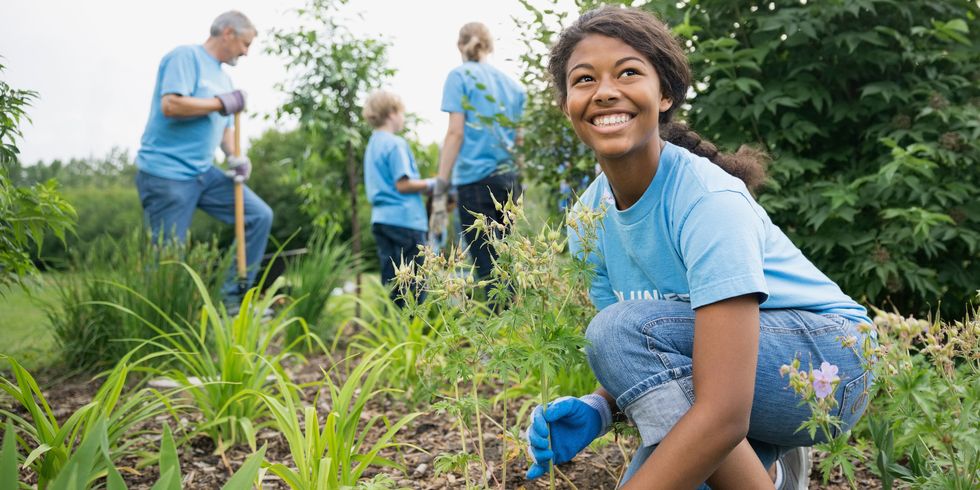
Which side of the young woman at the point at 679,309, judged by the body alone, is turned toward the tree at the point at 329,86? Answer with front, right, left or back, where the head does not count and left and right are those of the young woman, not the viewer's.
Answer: right

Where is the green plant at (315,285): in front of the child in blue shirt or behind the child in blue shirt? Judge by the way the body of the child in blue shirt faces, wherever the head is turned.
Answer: behind

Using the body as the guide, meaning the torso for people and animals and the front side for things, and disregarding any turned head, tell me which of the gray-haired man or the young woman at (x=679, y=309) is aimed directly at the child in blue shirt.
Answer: the gray-haired man

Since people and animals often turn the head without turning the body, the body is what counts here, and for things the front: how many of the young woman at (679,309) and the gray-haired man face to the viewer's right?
1

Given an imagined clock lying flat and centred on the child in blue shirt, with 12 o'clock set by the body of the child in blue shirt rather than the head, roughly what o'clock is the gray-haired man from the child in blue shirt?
The gray-haired man is roughly at 7 o'clock from the child in blue shirt.

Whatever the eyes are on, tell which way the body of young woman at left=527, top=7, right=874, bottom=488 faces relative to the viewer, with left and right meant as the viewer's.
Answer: facing the viewer and to the left of the viewer

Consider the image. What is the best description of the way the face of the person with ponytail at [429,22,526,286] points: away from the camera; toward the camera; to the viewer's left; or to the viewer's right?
away from the camera

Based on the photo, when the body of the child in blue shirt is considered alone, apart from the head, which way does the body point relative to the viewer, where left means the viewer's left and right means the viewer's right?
facing away from the viewer and to the right of the viewer

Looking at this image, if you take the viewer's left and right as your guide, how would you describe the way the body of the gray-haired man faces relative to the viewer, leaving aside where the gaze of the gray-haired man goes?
facing to the right of the viewer
